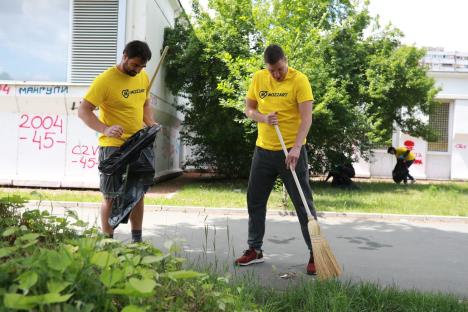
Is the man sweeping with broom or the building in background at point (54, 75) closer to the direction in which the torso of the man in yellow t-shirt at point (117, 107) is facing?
the man sweeping with broom

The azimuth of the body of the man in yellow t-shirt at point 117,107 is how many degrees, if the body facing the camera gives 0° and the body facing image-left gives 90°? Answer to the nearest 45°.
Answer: approximately 315°

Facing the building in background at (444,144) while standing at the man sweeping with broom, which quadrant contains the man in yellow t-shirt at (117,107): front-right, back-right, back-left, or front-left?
back-left

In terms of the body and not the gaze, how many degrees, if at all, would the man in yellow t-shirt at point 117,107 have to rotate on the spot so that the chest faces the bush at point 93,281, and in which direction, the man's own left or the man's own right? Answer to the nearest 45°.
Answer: approximately 45° to the man's own right

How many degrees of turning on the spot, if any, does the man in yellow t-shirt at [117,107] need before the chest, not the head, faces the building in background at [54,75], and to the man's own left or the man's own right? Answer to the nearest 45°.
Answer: approximately 135° to the man's own left

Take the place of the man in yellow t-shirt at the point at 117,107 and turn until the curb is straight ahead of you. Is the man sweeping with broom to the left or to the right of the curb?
right

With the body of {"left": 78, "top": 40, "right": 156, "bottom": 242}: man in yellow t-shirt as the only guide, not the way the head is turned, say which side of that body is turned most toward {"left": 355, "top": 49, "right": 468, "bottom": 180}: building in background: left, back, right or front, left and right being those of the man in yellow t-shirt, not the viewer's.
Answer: left
